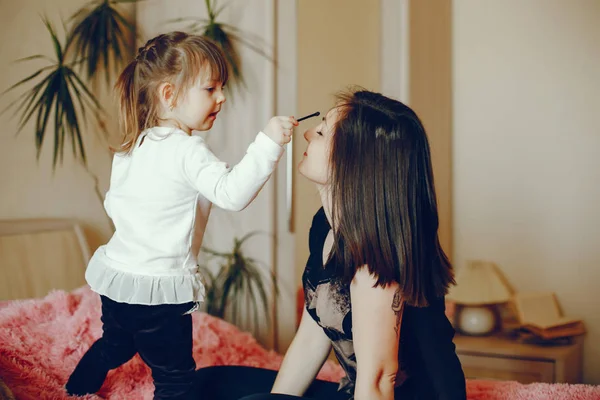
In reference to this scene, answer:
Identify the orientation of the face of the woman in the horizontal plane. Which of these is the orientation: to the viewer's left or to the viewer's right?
to the viewer's left

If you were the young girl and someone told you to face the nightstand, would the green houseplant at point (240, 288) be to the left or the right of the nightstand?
left

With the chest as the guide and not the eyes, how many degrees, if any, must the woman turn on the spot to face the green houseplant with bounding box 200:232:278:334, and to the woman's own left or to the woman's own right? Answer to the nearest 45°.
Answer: approximately 90° to the woman's own right

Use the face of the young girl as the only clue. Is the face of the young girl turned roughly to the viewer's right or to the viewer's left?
to the viewer's right

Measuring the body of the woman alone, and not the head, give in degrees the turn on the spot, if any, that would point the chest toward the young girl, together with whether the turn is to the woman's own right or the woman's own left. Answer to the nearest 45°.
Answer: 0° — they already face them

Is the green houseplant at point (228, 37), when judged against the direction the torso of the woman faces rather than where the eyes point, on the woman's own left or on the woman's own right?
on the woman's own right

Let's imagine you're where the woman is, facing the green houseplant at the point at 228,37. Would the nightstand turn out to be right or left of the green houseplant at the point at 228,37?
right

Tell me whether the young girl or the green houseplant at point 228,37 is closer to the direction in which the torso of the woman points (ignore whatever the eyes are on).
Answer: the young girl

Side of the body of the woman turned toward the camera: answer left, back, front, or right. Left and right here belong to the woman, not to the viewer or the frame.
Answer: left

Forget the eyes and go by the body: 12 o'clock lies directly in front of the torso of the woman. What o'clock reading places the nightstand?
The nightstand is roughly at 4 o'clock from the woman.
